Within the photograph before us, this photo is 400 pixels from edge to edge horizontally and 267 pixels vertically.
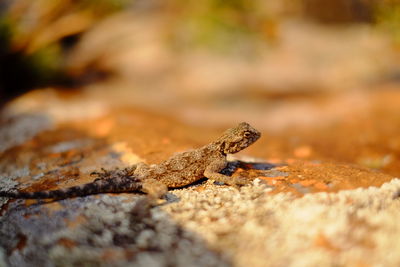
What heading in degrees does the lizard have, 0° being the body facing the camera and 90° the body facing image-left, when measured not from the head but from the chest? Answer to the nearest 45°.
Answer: approximately 270°

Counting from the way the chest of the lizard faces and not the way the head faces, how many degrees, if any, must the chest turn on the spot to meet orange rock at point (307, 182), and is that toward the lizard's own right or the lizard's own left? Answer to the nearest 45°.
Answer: approximately 45° to the lizard's own right

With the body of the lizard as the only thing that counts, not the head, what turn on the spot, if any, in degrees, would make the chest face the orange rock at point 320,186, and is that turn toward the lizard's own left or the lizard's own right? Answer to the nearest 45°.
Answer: approximately 45° to the lizard's own right
